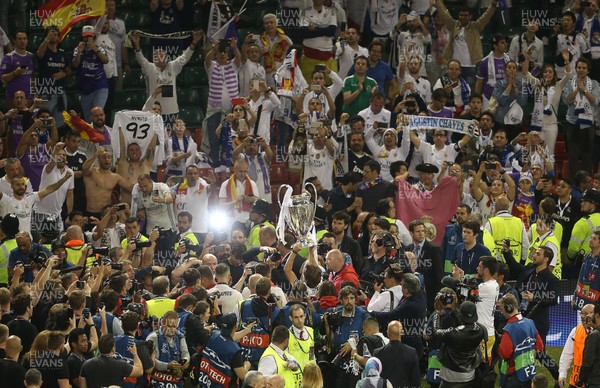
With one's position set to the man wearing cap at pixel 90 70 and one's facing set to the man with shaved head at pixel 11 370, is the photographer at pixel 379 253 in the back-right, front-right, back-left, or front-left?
front-left

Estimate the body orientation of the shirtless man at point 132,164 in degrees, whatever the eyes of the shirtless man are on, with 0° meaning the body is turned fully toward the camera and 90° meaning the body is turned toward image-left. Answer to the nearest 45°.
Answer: approximately 0°

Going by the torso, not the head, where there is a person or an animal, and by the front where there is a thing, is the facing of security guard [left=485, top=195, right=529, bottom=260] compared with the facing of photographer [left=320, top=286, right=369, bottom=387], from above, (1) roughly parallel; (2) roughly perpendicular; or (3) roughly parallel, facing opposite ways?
roughly parallel, facing opposite ways

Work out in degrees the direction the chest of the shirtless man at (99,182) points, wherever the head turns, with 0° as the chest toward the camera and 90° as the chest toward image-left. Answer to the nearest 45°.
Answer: approximately 315°

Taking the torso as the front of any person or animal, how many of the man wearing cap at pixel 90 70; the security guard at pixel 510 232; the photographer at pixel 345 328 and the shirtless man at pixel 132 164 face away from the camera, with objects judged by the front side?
1

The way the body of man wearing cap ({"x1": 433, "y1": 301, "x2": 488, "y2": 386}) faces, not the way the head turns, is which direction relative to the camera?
away from the camera

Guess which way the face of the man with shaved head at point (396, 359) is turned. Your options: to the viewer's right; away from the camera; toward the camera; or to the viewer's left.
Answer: away from the camera

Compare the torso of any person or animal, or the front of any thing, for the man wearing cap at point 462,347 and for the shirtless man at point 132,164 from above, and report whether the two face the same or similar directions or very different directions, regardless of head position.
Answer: very different directions

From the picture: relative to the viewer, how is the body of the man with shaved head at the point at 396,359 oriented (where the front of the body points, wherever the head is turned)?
away from the camera
